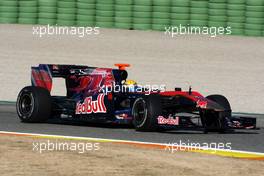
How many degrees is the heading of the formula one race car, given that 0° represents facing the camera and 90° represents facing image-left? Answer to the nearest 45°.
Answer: approximately 315°
